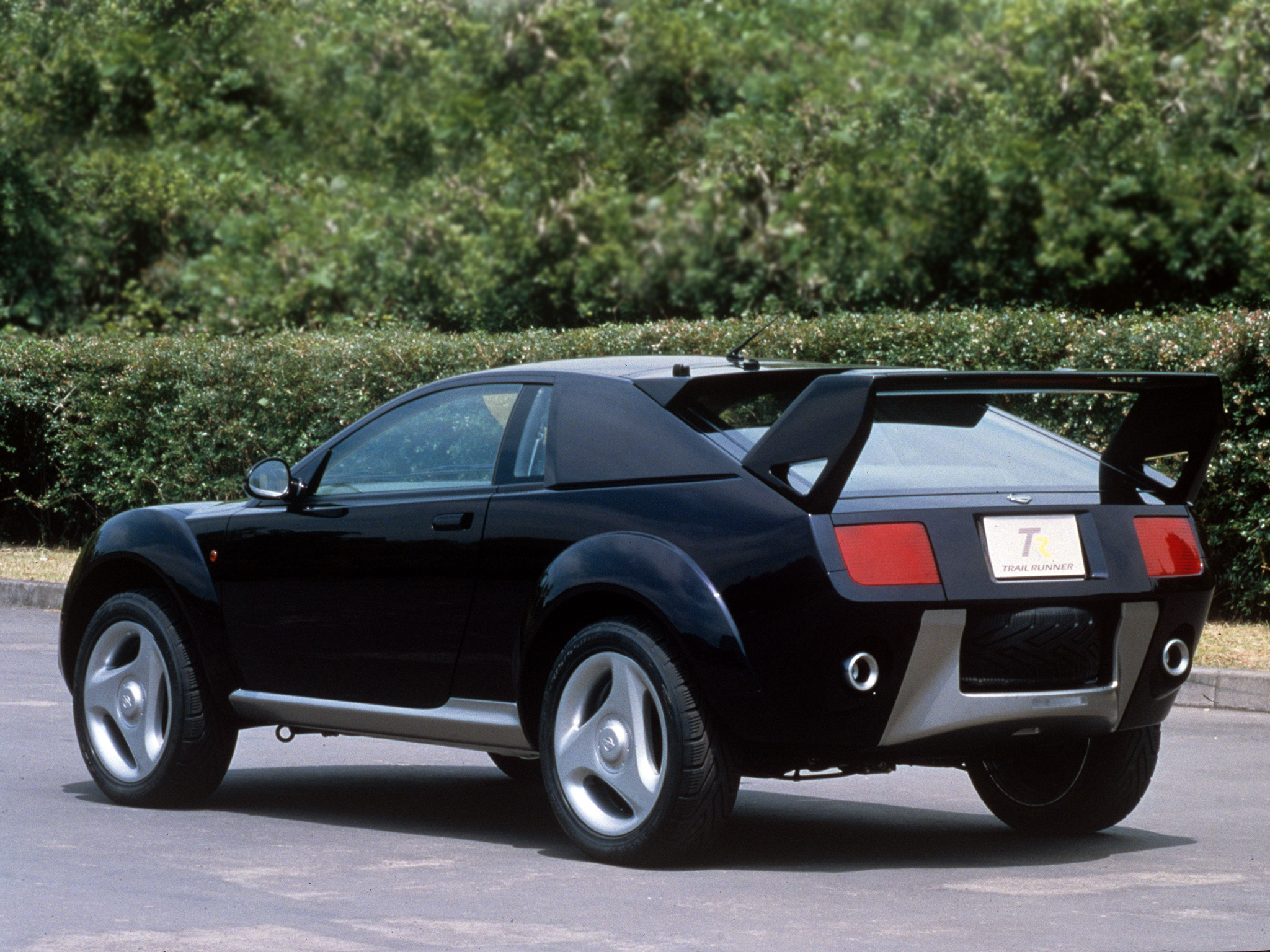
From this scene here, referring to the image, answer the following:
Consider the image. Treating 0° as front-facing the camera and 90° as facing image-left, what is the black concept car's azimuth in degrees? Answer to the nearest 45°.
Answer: approximately 135°
